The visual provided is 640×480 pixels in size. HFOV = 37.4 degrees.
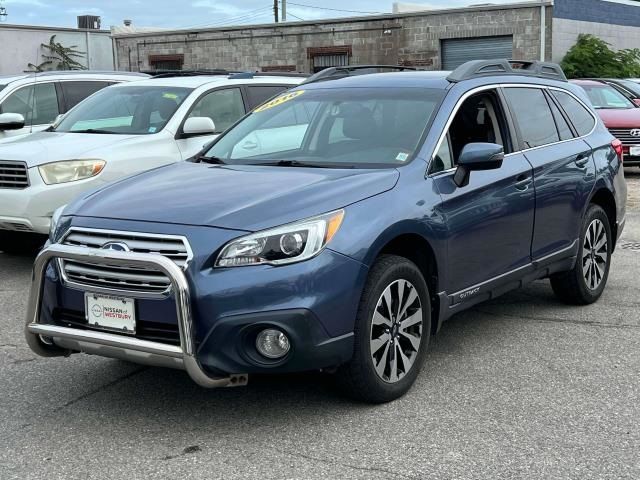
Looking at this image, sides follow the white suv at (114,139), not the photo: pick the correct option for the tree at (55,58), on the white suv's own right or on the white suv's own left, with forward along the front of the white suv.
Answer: on the white suv's own right

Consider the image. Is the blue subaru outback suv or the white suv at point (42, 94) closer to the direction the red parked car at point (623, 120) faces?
the blue subaru outback suv

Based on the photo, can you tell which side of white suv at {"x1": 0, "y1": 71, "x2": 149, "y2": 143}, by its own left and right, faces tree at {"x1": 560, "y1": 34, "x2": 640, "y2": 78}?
back

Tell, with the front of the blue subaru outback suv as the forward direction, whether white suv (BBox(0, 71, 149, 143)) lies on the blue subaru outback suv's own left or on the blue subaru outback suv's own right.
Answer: on the blue subaru outback suv's own right

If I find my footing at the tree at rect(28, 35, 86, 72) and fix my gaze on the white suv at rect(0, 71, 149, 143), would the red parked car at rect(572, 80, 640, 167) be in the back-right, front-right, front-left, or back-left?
front-left

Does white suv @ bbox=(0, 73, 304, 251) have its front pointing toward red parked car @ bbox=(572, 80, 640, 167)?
no

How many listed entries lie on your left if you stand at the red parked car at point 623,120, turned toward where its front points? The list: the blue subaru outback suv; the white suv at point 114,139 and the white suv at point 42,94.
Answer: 0

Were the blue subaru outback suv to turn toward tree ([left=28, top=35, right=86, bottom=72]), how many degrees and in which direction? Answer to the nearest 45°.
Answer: approximately 135° to its right

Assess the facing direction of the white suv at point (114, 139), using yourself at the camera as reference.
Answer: facing the viewer and to the left of the viewer

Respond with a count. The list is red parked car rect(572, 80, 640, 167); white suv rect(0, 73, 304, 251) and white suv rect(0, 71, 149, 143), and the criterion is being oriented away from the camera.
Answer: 0

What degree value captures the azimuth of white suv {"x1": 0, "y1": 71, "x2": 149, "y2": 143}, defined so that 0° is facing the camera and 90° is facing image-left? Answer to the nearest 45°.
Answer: approximately 45°

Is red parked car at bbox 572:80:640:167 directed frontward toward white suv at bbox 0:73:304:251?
no

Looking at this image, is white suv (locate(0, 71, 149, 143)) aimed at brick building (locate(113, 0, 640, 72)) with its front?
no

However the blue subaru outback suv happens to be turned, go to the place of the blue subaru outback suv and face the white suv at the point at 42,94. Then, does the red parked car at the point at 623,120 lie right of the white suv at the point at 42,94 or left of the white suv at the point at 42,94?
right

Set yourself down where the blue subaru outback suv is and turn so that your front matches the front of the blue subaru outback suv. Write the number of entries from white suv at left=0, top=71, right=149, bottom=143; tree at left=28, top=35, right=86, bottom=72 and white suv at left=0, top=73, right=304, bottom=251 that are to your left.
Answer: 0

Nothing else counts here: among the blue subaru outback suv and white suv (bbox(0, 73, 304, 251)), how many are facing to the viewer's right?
0

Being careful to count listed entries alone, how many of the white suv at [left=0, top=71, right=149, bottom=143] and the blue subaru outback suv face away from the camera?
0

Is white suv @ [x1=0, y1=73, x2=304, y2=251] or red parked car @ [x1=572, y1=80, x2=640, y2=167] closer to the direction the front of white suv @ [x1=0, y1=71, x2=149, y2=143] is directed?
the white suv

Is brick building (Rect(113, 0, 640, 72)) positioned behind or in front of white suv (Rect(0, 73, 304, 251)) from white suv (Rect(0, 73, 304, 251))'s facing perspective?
behind
